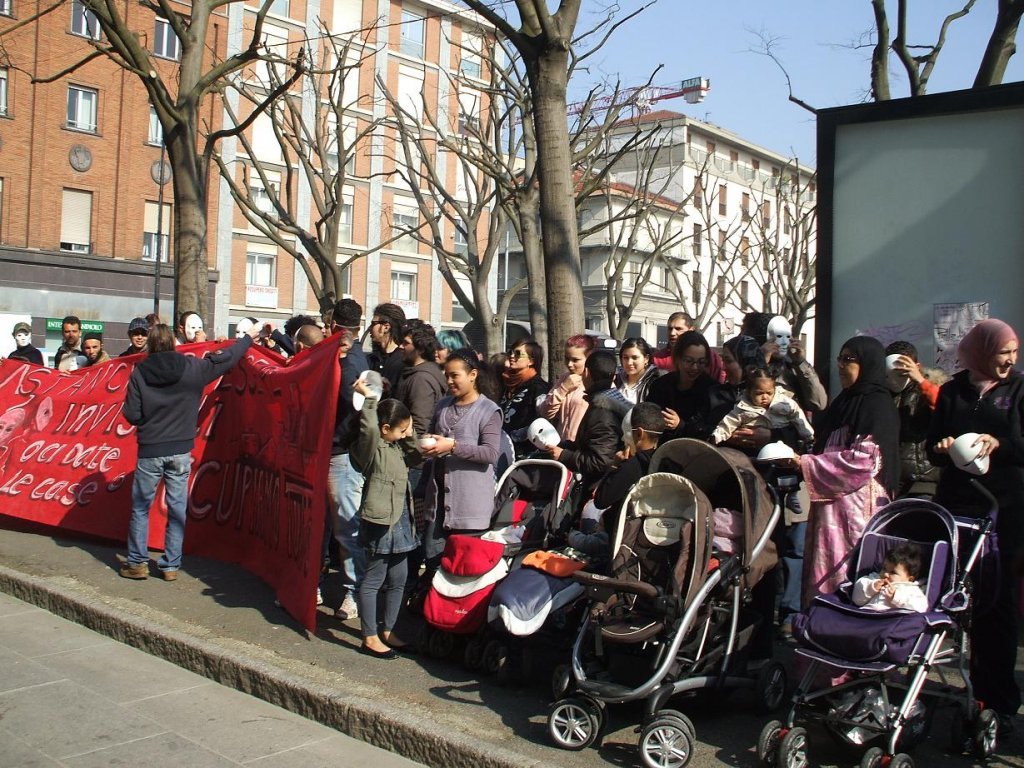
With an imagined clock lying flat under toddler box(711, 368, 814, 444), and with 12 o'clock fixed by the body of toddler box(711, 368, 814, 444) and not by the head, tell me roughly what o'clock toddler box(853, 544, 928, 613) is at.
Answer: toddler box(853, 544, 928, 613) is roughly at 11 o'clock from toddler box(711, 368, 814, 444).

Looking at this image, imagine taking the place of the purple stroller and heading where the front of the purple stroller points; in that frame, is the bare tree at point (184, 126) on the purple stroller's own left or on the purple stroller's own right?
on the purple stroller's own right

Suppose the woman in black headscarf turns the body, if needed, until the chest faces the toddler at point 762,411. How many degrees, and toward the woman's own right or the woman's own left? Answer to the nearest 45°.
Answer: approximately 45° to the woman's own right

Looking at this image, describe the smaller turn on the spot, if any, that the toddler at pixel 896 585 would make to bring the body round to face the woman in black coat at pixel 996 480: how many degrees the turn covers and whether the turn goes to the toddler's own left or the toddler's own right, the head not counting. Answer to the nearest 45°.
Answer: approximately 180°

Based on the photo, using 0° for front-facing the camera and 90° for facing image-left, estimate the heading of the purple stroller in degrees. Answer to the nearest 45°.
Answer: approximately 45°

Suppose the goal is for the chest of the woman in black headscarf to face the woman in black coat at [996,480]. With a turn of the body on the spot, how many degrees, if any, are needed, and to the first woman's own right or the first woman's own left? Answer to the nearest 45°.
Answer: approximately 135° to the first woman's own left

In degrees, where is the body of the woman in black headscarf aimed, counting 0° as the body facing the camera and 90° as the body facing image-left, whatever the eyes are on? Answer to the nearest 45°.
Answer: approximately 90°

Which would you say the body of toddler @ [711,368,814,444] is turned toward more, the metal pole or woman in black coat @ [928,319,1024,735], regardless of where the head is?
the woman in black coat

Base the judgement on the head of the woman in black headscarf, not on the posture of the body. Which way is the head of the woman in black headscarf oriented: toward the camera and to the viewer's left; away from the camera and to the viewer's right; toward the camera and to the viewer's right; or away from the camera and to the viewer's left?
toward the camera and to the viewer's left

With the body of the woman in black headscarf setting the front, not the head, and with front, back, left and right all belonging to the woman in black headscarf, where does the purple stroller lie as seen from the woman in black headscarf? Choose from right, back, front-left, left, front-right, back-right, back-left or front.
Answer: left

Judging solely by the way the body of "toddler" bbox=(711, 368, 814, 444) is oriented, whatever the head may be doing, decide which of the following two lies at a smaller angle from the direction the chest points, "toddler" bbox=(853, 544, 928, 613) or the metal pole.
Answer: the toddler

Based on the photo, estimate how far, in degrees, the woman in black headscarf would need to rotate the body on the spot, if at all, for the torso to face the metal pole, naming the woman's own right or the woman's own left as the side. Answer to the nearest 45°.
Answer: approximately 45° to the woman's own right

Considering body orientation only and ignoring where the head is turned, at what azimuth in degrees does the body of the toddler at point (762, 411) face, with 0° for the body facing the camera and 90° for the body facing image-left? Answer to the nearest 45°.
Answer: approximately 0°

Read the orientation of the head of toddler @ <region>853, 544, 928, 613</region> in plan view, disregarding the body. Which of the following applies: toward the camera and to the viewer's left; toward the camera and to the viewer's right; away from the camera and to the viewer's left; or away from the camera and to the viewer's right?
toward the camera and to the viewer's left
